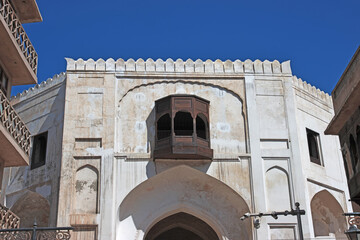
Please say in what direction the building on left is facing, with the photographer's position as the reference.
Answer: facing to the right of the viewer
